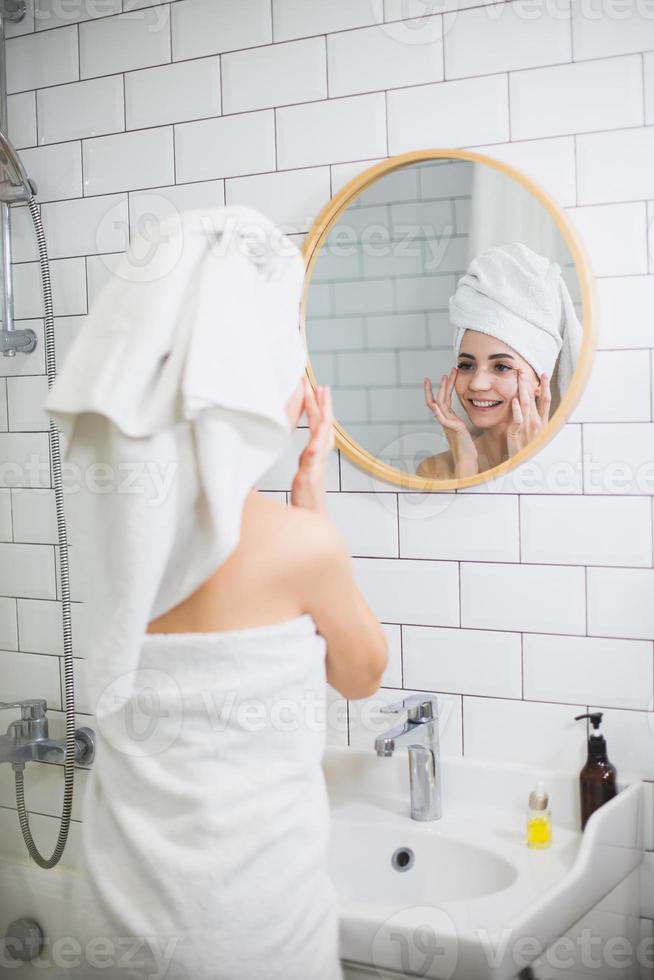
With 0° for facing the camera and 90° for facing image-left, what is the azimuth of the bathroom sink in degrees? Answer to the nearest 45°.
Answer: approximately 45°

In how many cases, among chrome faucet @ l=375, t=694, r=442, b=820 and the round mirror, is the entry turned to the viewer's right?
0

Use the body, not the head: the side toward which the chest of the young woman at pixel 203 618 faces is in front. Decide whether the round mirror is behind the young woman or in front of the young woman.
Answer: in front

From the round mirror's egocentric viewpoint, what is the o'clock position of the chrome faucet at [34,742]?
The chrome faucet is roughly at 2 o'clock from the round mirror.

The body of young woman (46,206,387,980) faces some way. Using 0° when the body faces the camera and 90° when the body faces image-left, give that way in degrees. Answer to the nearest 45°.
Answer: approximately 225°

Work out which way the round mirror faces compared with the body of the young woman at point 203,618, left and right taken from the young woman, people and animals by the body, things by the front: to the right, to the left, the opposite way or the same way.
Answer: the opposite way

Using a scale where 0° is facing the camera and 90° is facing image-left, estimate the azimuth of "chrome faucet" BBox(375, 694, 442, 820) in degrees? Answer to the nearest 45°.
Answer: approximately 45°

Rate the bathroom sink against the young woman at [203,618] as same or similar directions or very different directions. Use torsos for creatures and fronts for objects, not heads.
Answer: very different directions
